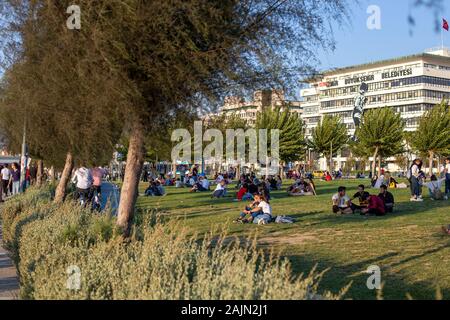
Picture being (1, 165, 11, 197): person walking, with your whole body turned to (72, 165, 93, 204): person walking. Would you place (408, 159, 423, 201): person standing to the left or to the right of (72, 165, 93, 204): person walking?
left

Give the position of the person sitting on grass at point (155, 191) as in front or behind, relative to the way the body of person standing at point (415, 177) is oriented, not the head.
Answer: behind
